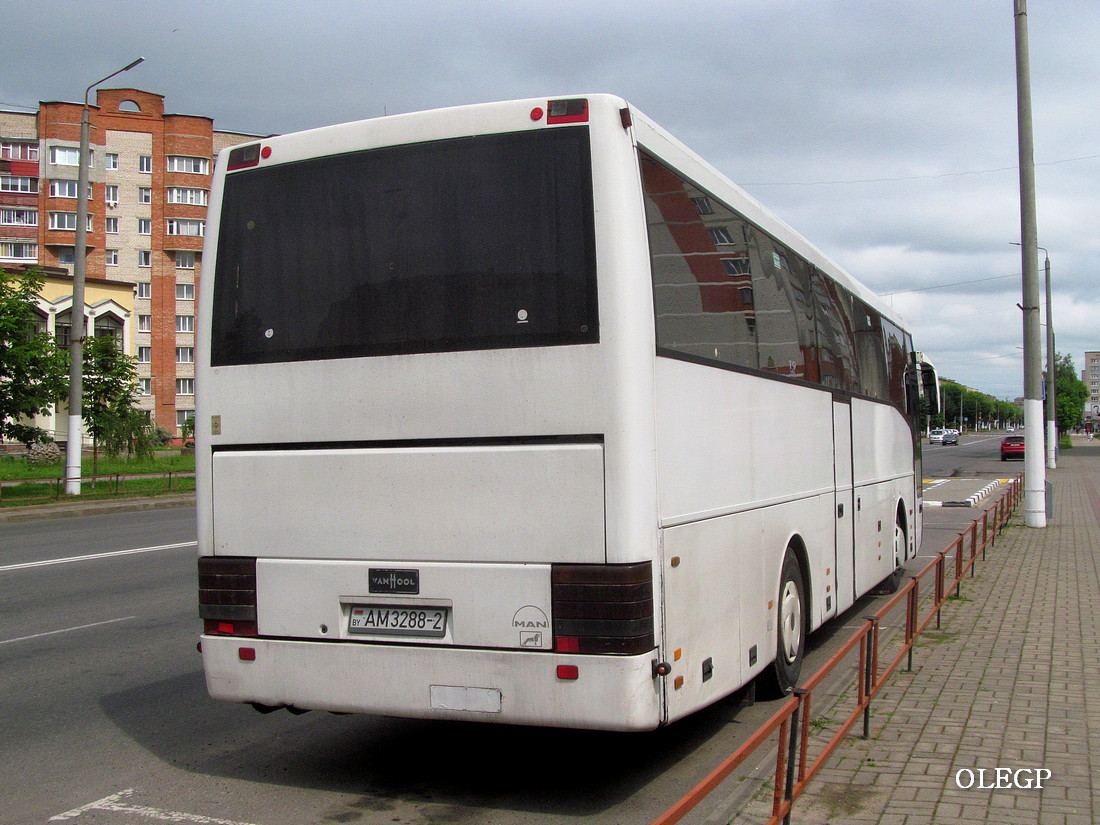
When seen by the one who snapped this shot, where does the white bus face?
facing away from the viewer and to the right of the viewer

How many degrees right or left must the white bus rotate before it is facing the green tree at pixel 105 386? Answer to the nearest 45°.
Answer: approximately 90° to its left

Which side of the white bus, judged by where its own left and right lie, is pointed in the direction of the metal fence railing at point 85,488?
left

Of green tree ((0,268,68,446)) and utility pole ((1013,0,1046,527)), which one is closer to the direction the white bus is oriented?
the utility pole

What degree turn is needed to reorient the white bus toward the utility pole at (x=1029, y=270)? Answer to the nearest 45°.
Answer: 0° — it already faces it

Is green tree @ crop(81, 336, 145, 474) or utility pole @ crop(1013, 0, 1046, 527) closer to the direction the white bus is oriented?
the utility pole

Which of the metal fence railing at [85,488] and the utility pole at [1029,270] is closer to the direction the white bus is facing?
the utility pole

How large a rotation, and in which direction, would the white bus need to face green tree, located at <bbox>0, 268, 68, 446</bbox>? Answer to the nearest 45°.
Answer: approximately 90° to its left

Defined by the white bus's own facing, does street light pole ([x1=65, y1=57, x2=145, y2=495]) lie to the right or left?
on its left
